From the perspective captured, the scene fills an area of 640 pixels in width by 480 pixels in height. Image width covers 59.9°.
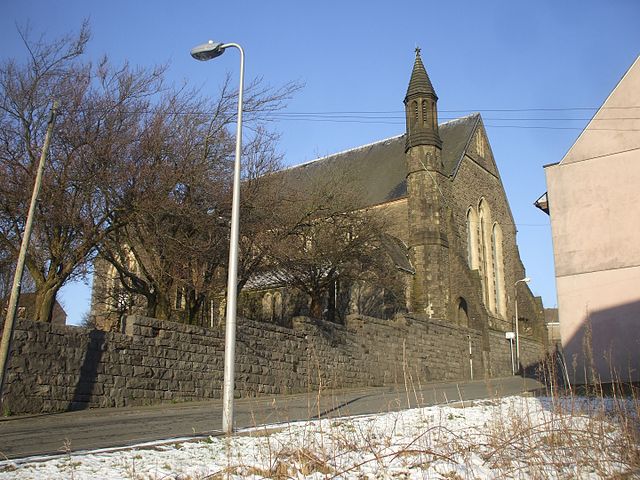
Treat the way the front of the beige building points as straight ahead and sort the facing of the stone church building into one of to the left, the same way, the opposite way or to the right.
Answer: the opposite way

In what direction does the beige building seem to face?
to the viewer's left

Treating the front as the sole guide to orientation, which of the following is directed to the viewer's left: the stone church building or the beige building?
the beige building

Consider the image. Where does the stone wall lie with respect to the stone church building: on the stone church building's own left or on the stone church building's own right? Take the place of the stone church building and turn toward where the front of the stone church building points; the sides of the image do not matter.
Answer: on the stone church building's own right

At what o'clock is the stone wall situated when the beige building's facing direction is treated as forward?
The stone wall is roughly at 11 o'clock from the beige building.

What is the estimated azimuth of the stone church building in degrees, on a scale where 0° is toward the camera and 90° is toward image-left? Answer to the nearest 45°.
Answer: approximately 315°

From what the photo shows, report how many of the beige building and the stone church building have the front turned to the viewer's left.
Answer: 1

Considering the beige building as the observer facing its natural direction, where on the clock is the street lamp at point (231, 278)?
The street lamp is roughly at 10 o'clock from the beige building.
